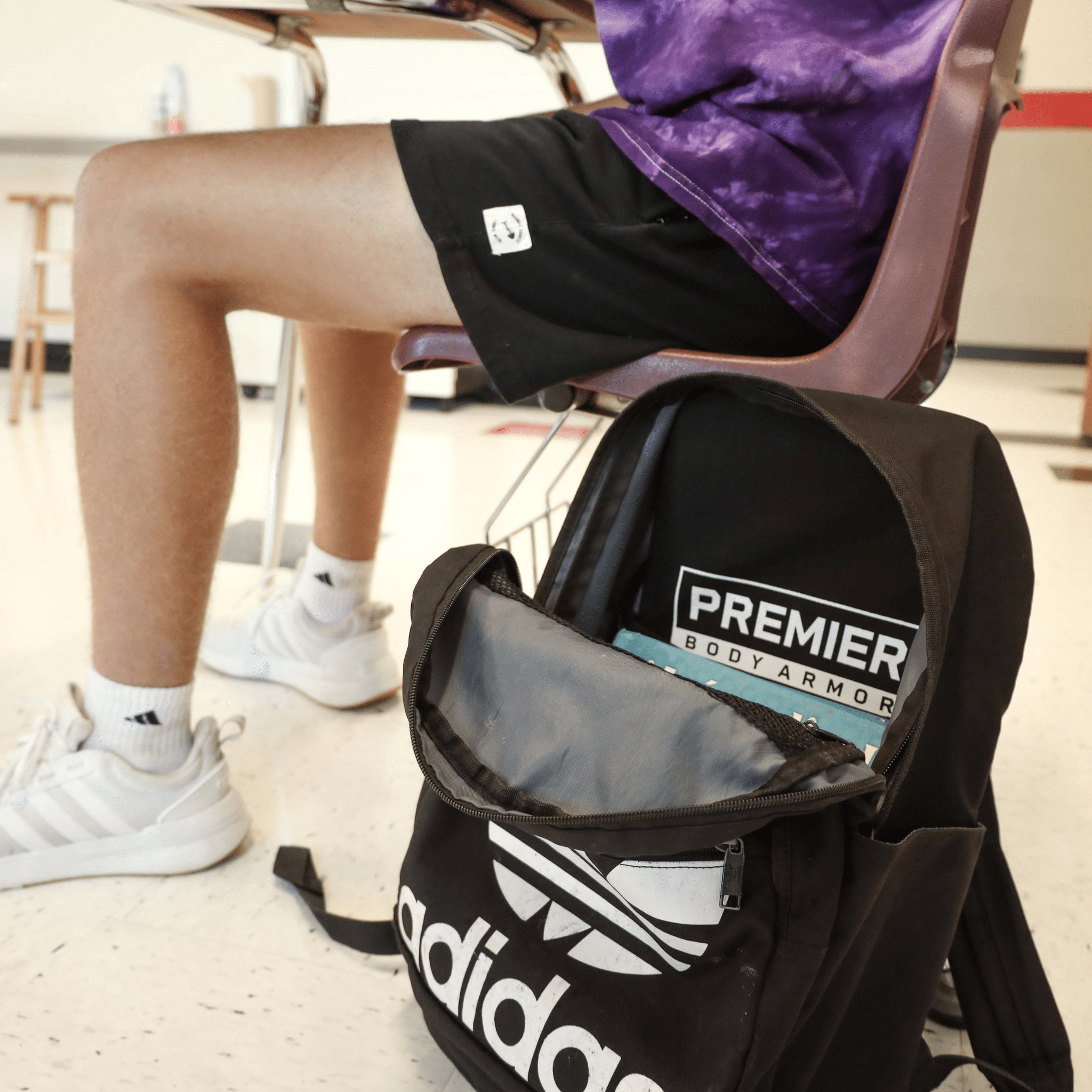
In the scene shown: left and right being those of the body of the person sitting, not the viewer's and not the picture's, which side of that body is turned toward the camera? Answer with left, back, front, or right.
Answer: left

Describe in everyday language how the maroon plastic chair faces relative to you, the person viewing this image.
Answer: facing to the left of the viewer

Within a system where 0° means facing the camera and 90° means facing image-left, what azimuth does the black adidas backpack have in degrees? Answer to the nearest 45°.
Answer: approximately 45°
